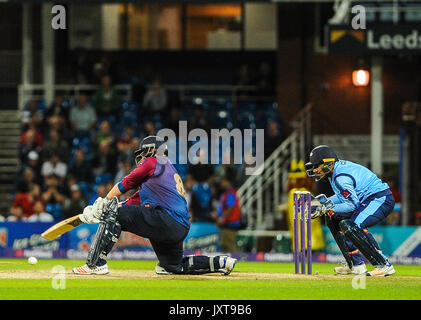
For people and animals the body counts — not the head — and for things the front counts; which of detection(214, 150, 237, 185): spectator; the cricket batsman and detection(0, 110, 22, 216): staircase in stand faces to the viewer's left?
the cricket batsman

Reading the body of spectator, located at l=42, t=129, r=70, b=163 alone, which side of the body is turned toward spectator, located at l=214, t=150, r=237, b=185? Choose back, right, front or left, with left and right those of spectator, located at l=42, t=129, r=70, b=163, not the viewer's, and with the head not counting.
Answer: left

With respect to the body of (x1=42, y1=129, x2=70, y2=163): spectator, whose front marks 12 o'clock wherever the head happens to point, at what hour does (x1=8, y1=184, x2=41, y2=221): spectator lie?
(x1=8, y1=184, x2=41, y2=221): spectator is roughly at 1 o'clock from (x1=42, y1=129, x2=70, y2=163): spectator.

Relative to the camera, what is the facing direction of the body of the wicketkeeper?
to the viewer's left

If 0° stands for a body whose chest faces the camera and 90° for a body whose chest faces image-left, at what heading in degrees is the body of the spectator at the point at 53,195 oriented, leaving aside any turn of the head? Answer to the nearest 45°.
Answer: approximately 0°

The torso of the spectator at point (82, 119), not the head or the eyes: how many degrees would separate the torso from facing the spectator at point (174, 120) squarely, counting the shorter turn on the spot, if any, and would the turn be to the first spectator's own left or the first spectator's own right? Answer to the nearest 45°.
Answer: approximately 90° to the first spectator's own left

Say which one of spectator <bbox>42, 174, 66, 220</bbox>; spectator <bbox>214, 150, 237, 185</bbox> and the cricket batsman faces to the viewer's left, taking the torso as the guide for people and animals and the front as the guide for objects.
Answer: the cricket batsman

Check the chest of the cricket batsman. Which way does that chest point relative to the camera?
to the viewer's left
